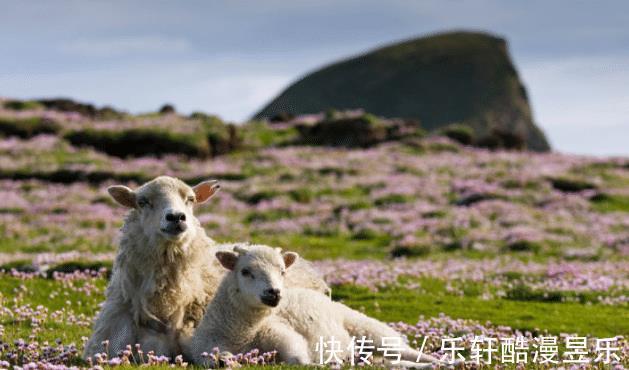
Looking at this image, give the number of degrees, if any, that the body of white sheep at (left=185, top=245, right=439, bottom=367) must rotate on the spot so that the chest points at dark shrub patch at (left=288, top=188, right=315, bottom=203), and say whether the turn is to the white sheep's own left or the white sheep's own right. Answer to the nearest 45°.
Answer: approximately 135° to the white sheep's own right

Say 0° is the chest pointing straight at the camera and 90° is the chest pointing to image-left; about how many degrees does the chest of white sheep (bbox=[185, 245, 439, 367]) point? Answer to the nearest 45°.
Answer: approximately 45°

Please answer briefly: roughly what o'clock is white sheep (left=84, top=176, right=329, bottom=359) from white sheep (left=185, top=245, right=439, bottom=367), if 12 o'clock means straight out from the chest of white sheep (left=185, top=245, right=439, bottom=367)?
white sheep (left=84, top=176, right=329, bottom=359) is roughly at 2 o'clock from white sheep (left=185, top=245, right=439, bottom=367).

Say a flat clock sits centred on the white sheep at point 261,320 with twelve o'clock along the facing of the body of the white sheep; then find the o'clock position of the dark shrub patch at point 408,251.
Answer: The dark shrub patch is roughly at 5 o'clock from the white sheep.

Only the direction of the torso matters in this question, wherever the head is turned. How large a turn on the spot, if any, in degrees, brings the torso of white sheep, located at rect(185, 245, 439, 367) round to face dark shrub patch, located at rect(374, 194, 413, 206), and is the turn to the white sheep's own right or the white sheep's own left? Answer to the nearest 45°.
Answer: approximately 135° to the white sheep's own right

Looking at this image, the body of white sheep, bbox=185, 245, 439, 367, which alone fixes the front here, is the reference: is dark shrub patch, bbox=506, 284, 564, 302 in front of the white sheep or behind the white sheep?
behind

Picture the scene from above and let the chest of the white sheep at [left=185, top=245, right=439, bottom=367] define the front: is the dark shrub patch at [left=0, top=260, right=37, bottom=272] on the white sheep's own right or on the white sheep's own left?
on the white sheep's own right

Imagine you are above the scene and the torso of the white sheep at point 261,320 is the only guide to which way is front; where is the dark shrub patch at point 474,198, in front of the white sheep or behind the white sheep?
behind

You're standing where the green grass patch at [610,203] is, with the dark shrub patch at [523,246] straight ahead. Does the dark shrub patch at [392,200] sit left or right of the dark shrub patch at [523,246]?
right

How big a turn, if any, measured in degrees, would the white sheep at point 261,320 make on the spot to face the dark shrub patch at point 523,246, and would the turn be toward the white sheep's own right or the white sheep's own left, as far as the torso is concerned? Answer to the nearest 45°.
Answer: approximately 180°
